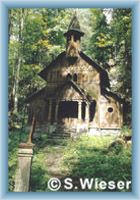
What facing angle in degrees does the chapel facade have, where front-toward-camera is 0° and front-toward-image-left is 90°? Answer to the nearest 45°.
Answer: approximately 0°
